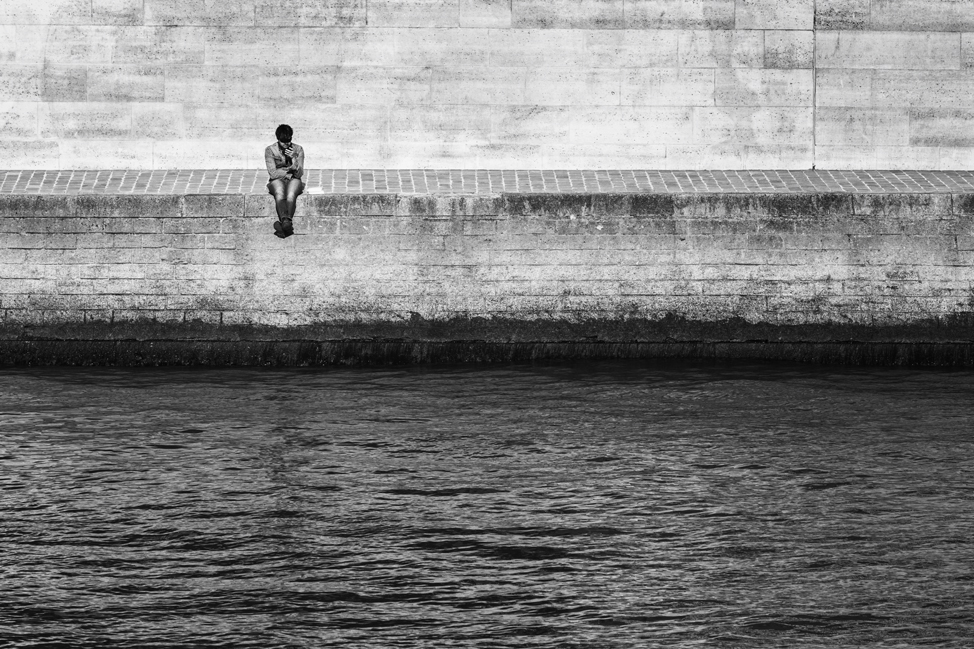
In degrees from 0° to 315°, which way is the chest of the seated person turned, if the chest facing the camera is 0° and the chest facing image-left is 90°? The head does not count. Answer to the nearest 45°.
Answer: approximately 0°
